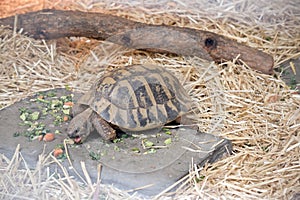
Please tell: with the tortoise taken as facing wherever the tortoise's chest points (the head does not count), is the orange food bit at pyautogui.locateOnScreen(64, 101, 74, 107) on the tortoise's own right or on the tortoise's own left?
on the tortoise's own right

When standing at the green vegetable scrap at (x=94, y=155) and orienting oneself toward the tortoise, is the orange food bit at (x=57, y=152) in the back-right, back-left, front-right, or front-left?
back-left

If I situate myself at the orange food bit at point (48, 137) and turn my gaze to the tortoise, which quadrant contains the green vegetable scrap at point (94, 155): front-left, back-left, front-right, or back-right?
front-right

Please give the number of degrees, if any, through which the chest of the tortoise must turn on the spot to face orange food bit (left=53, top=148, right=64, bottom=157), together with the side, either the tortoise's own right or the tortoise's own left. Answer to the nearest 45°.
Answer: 0° — it already faces it

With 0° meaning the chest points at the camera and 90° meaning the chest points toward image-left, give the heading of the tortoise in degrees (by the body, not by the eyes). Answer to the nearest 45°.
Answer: approximately 45°
